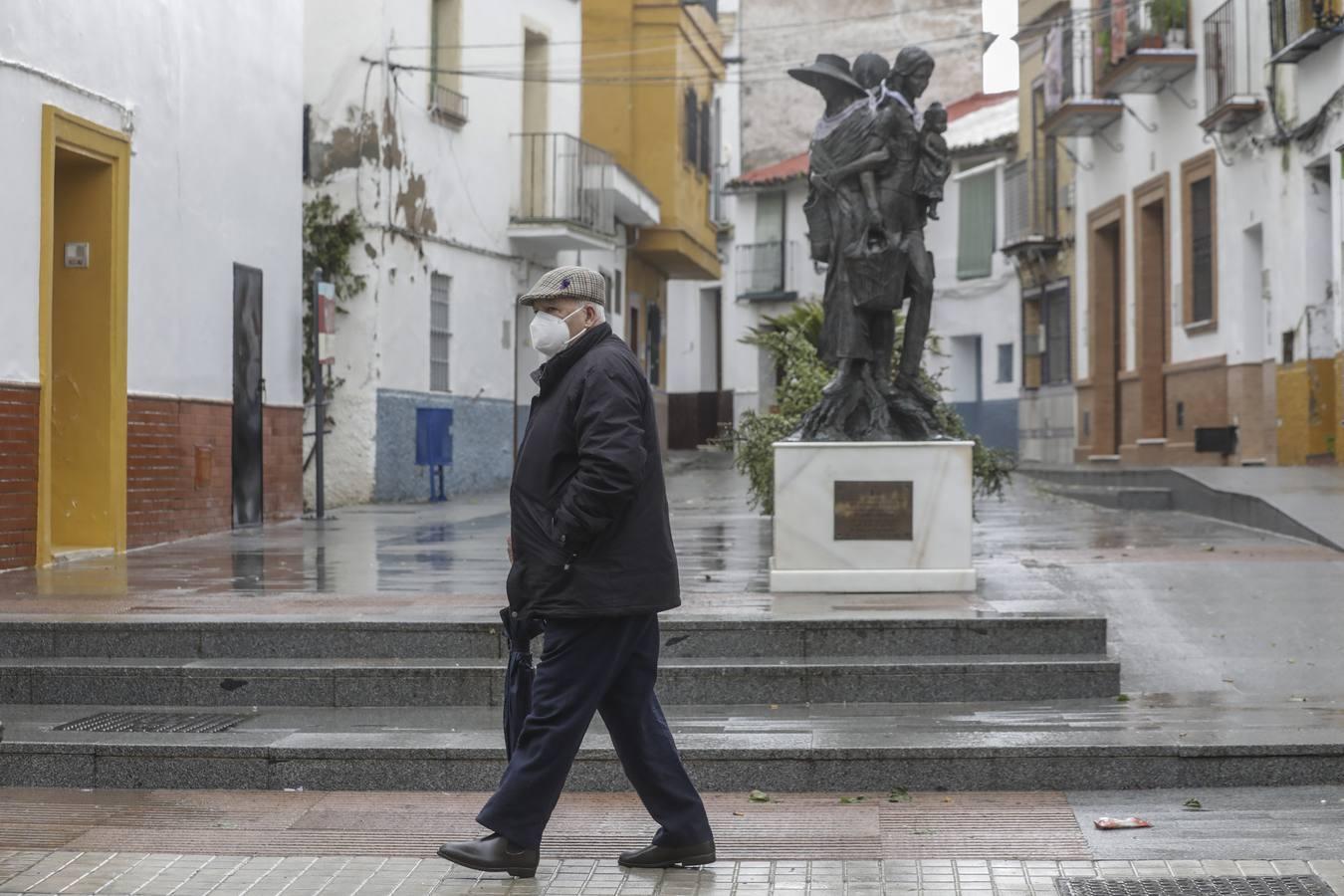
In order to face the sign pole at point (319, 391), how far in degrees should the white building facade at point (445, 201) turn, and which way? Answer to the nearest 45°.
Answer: approximately 45° to its right

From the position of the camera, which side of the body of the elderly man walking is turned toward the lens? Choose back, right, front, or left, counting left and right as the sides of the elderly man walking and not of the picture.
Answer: left

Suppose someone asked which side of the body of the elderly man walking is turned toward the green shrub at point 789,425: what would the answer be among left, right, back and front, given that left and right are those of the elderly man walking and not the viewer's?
right

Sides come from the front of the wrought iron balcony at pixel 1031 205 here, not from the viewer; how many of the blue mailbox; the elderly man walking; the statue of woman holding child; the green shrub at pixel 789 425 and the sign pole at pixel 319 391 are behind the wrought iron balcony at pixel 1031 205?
0

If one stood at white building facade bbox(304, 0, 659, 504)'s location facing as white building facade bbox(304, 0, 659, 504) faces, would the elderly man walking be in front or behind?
in front

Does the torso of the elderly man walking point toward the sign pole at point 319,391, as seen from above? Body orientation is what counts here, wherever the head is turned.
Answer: no

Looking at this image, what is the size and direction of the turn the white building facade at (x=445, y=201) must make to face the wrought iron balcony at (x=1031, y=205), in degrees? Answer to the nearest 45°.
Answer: approximately 90° to its left

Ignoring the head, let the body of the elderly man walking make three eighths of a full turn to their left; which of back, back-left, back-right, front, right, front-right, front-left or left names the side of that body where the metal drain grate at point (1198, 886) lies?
front-left

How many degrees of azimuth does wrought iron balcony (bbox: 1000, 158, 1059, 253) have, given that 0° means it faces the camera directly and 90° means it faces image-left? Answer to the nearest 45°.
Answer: approximately 45°

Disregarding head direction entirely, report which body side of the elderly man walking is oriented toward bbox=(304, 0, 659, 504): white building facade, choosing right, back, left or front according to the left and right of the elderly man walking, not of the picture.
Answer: right

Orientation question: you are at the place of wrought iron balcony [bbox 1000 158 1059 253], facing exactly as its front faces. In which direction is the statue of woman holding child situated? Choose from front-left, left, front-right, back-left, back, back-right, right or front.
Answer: front-left

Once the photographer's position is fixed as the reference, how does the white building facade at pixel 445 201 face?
facing the viewer and to the right of the viewer

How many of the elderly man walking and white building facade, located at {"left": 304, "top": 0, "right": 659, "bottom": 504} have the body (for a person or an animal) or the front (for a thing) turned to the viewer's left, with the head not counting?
1

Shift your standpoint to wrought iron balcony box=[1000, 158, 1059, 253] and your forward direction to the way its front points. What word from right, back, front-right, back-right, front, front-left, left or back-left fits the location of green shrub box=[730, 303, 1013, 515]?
front-left
